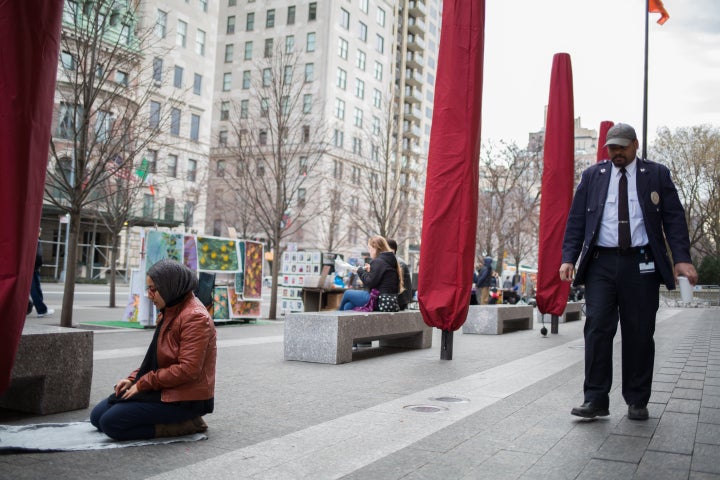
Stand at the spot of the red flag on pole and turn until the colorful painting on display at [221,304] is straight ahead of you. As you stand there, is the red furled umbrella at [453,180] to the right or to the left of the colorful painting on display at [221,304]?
left

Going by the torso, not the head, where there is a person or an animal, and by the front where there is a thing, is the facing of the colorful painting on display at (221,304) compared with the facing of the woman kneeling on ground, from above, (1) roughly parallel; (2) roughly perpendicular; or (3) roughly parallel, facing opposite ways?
roughly perpendicular

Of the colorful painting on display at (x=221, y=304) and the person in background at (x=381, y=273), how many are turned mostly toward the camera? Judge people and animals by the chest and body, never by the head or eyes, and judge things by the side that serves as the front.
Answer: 1

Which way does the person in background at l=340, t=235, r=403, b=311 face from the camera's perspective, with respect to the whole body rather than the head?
to the viewer's left

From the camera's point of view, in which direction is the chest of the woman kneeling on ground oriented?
to the viewer's left

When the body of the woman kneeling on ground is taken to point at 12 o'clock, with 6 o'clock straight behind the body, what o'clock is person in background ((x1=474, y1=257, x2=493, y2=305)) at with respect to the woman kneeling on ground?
The person in background is roughly at 4 o'clock from the woman kneeling on ground.

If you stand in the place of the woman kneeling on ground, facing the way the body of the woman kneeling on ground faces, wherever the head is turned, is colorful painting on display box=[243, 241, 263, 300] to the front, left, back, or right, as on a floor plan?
right

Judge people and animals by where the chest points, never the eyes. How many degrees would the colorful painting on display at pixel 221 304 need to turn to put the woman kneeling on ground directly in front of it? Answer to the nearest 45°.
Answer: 0° — it already faces them

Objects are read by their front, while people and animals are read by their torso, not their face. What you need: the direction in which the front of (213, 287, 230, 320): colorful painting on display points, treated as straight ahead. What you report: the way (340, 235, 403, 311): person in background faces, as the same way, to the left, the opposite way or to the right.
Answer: to the right
